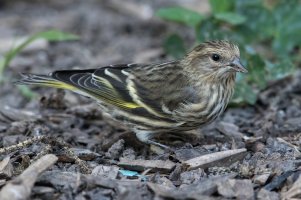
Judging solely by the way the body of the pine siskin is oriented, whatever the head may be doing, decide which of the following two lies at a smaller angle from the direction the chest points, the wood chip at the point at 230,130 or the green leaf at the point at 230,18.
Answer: the wood chip

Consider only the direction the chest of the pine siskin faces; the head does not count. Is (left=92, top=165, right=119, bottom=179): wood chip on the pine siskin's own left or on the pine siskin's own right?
on the pine siskin's own right

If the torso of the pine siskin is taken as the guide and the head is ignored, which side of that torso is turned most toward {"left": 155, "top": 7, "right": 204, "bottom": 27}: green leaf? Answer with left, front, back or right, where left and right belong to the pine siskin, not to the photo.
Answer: left

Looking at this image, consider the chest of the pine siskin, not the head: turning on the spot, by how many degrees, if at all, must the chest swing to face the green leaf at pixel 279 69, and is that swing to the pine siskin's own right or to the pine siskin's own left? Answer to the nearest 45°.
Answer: approximately 45° to the pine siskin's own left

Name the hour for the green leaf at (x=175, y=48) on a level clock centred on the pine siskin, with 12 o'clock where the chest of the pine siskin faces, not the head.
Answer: The green leaf is roughly at 9 o'clock from the pine siskin.

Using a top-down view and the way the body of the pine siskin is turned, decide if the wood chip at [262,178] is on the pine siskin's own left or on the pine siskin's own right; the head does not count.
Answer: on the pine siskin's own right

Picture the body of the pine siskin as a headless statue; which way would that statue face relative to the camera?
to the viewer's right

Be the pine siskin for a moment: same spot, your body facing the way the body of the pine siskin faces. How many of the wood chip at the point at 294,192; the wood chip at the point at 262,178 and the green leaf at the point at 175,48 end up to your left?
1

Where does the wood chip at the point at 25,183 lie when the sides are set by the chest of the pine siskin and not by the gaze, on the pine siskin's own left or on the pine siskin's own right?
on the pine siskin's own right
